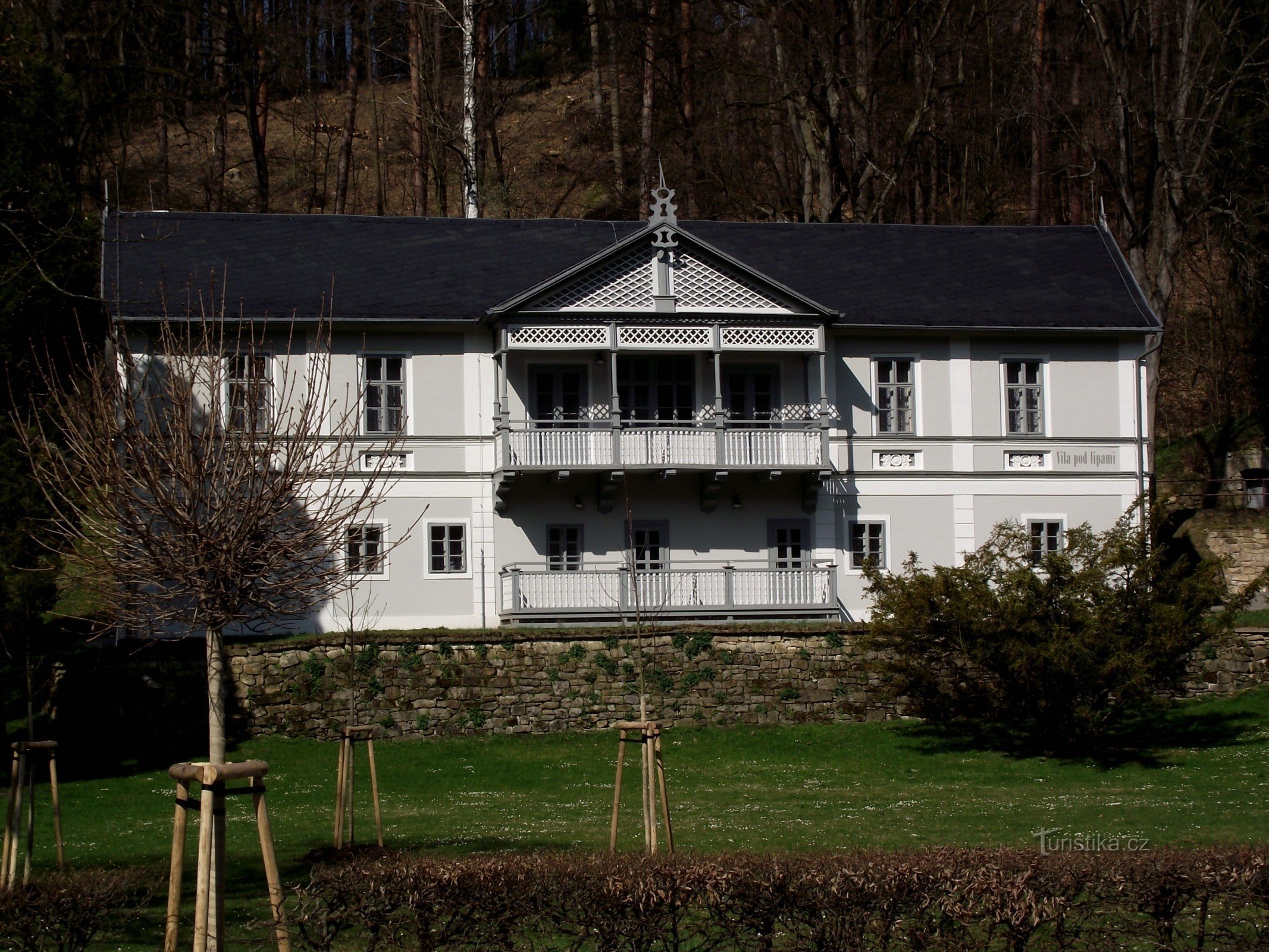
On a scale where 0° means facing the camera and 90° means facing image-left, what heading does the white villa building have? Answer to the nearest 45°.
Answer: approximately 0°

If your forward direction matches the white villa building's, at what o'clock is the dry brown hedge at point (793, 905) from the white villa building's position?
The dry brown hedge is roughly at 12 o'clock from the white villa building.
